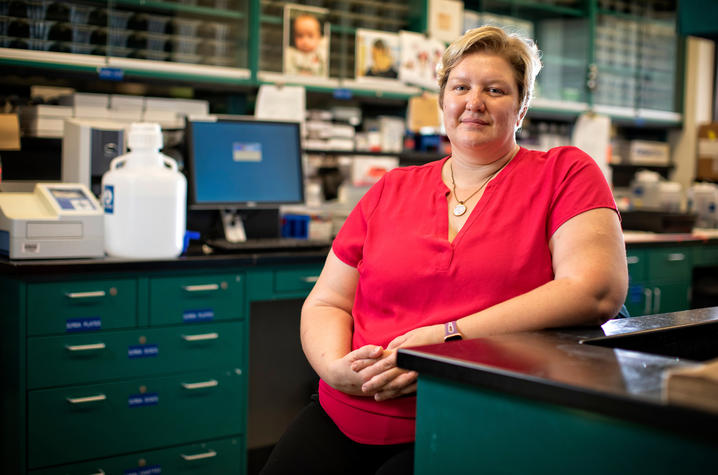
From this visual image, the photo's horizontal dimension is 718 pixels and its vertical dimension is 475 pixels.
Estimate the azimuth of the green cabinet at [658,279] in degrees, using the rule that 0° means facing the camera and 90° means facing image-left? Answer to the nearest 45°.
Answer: approximately 0°

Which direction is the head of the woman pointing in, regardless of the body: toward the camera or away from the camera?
toward the camera

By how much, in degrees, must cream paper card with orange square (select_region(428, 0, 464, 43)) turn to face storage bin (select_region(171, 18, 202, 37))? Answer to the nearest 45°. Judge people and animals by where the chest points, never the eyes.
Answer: approximately 45° to its right

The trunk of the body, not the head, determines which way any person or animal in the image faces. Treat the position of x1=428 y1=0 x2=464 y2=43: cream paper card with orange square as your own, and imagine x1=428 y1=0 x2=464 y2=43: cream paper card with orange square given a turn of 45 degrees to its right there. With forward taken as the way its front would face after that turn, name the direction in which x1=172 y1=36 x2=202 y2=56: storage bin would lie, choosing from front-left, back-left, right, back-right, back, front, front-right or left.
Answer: front

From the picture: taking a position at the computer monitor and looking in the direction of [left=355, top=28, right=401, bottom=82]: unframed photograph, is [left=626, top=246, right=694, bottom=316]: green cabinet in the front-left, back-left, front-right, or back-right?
front-right

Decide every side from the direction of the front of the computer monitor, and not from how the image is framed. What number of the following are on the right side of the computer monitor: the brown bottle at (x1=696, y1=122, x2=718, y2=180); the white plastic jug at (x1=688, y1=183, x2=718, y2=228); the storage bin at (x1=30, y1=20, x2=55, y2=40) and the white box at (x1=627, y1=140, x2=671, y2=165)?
1

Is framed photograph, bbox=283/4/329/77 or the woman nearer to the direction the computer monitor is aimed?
the woman

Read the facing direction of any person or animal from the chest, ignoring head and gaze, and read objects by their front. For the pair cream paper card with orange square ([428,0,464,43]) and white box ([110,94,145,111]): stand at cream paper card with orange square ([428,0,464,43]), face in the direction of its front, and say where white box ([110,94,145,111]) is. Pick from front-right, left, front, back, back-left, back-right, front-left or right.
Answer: front-right

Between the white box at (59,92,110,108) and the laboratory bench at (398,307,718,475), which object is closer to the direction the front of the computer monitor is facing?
the laboratory bench

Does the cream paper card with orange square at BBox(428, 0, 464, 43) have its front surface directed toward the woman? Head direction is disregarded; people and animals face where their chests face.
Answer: yes

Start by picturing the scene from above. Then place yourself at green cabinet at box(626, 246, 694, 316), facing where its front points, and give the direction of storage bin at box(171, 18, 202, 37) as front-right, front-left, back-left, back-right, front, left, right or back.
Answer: front-right

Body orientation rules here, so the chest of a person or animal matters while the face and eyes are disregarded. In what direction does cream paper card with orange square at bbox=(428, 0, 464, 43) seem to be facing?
toward the camera
